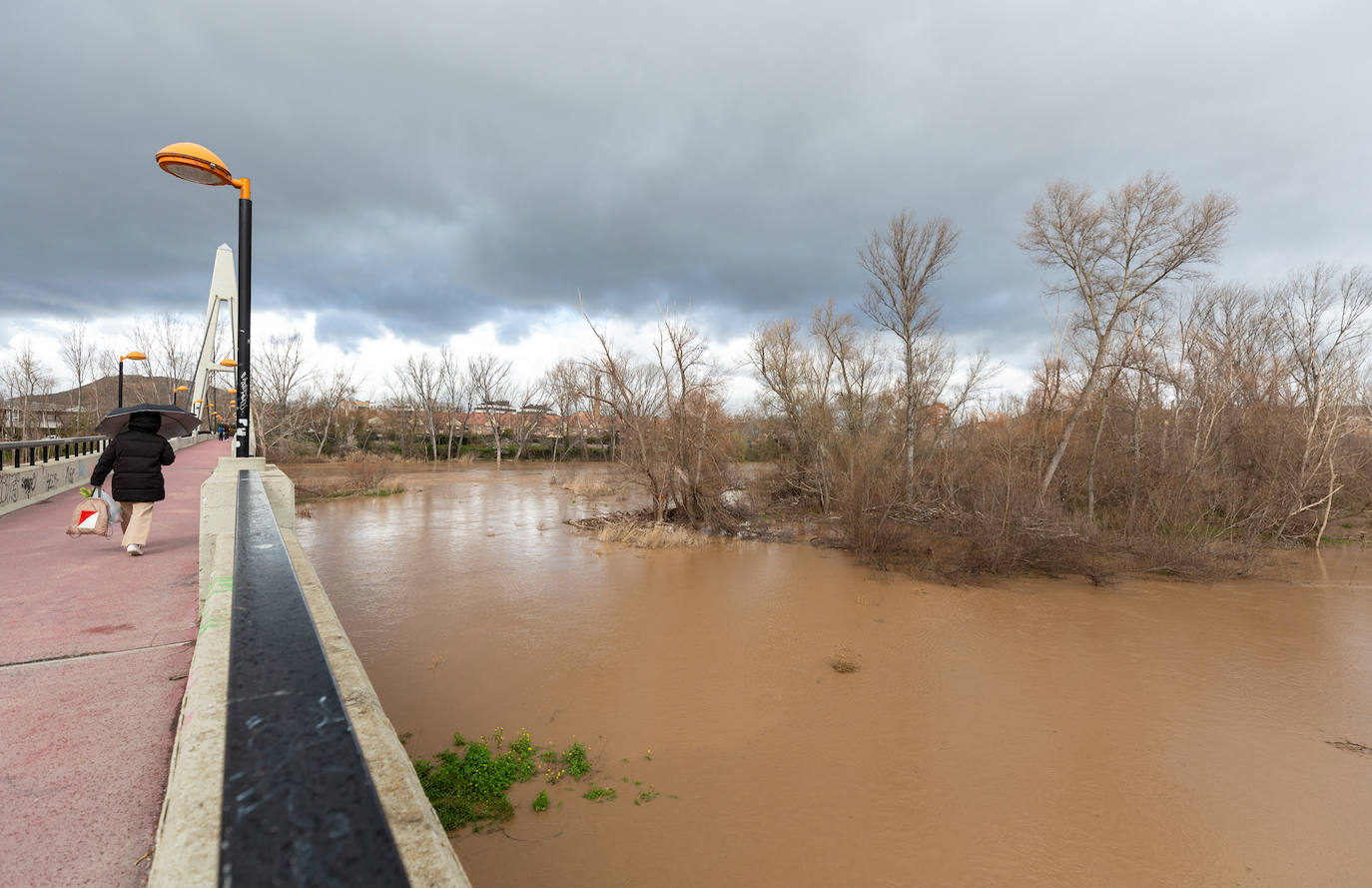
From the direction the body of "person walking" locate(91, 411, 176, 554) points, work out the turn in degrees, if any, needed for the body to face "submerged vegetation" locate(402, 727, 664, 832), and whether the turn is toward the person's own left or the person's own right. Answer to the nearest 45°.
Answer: approximately 135° to the person's own right

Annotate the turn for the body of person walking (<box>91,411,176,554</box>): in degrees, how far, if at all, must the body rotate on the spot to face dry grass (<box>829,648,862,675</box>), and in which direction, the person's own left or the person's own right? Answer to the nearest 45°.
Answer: approximately 135° to the person's own right

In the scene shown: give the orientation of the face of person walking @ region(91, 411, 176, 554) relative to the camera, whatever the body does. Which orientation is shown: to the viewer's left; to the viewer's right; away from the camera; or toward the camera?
away from the camera

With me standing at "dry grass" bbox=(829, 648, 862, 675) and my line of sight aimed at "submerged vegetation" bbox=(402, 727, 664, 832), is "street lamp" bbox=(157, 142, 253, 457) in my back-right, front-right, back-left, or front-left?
front-right

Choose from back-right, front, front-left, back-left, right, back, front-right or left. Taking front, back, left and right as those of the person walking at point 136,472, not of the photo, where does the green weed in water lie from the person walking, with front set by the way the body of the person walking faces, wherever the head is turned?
back-right

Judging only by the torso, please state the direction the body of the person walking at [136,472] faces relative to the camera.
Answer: away from the camera
